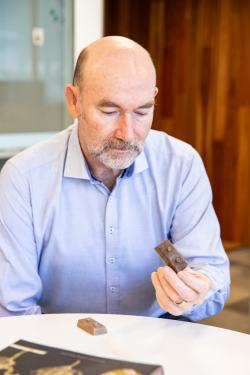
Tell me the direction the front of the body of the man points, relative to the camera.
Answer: toward the camera

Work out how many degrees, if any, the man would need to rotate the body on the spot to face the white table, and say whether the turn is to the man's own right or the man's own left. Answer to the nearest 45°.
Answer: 0° — they already face it

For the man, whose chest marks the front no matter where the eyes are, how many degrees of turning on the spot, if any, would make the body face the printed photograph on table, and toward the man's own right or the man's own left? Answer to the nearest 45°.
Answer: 0° — they already face it
